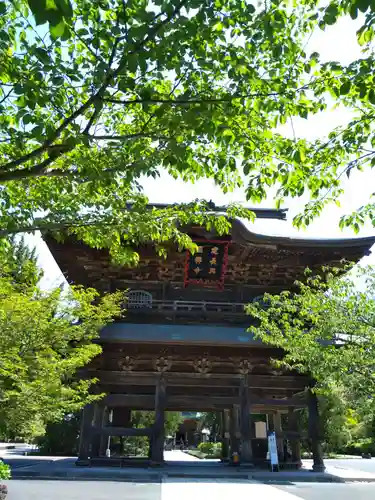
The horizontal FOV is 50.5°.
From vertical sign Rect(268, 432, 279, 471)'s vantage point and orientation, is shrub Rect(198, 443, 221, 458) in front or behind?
behind

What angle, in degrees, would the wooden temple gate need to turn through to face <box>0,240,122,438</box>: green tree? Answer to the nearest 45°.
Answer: approximately 45° to its right

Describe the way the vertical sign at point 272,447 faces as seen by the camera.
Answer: facing the viewer

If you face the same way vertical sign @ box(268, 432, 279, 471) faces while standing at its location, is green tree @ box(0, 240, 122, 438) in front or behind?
in front

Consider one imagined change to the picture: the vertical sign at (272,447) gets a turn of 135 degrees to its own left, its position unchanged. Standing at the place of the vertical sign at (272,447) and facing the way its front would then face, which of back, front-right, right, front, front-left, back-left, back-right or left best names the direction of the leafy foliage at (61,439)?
left

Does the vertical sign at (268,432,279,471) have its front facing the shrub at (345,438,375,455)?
no

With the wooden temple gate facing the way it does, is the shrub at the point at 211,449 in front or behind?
behind

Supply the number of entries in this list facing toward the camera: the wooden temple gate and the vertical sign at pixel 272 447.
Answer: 2

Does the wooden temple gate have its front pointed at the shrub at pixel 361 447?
no

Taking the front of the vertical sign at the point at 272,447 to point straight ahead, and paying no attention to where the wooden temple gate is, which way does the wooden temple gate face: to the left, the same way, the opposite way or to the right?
the same way

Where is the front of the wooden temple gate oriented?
toward the camera

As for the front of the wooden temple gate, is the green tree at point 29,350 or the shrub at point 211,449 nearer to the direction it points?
the green tree
